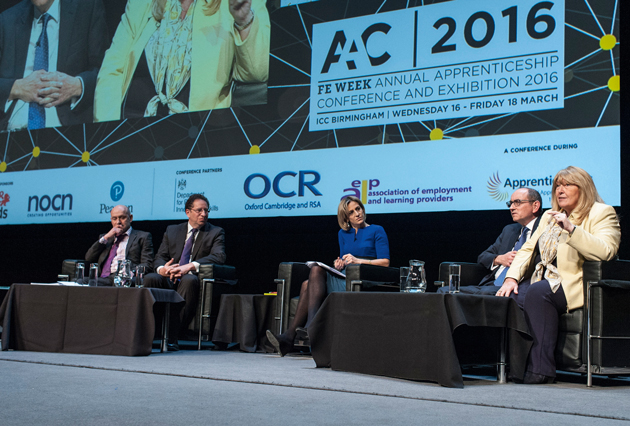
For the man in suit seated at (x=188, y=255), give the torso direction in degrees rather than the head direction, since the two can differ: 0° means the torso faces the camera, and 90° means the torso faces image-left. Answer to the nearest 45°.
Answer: approximately 45°

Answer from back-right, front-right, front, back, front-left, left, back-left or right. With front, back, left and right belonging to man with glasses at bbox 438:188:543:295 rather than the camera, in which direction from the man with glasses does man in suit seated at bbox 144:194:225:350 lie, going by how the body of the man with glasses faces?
front-right

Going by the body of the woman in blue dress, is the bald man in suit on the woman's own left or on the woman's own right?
on the woman's own right

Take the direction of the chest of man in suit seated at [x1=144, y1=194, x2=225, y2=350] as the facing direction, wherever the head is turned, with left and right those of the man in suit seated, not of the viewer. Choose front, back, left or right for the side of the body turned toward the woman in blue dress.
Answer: left

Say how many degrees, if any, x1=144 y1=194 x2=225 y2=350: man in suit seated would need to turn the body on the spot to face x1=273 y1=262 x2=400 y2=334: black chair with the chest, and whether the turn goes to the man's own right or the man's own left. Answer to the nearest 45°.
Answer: approximately 90° to the man's own left

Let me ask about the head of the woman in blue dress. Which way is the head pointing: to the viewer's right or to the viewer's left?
to the viewer's right

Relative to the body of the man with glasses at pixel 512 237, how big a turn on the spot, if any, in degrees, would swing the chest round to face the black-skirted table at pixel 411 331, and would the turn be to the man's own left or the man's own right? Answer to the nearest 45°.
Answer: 0° — they already face it

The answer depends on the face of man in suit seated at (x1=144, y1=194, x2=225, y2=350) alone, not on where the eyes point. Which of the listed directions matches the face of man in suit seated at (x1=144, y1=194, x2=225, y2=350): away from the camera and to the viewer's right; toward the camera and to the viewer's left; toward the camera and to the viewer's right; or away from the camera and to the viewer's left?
toward the camera and to the viewer's right

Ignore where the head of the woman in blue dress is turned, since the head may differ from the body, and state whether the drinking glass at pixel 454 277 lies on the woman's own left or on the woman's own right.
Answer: on the woman's own left

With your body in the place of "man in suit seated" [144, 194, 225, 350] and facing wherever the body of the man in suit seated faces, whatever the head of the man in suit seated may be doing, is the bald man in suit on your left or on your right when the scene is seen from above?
on your right

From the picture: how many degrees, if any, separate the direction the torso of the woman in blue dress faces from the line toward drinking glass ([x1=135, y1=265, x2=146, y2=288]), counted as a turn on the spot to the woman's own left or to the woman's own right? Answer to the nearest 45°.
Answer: approximately 45° to the woman's own right

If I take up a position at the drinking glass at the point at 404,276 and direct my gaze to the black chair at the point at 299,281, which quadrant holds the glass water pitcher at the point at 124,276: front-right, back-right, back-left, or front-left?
front-left

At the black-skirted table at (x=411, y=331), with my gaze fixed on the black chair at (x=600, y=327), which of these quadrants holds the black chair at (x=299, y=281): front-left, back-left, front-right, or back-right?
back-left

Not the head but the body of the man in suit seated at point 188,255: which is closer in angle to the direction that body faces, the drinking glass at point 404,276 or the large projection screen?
the drinking glass

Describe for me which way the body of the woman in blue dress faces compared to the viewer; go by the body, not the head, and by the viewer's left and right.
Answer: facing the viewer and to the left of the viewer
